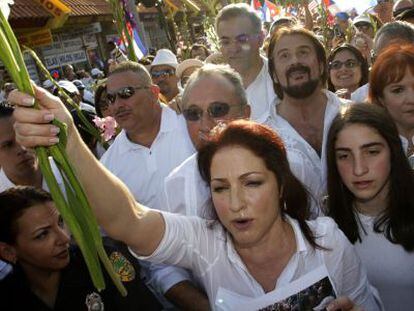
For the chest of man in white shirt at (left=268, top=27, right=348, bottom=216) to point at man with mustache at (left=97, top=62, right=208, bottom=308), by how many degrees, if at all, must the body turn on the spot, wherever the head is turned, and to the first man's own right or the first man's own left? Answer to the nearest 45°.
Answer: approximately 90° to the first man's own right

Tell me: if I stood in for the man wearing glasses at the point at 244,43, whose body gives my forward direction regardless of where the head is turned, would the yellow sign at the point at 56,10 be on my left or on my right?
on my right

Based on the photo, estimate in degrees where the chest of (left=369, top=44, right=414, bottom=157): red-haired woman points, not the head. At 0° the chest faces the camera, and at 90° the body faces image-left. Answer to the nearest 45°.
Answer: approximately 315°

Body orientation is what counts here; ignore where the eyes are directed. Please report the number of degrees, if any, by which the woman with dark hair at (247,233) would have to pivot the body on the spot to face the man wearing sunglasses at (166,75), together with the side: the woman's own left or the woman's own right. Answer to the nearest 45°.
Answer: approximately 180°

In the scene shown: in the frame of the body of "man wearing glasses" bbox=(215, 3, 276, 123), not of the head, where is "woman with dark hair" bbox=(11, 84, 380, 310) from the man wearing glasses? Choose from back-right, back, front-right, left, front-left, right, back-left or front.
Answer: front-left

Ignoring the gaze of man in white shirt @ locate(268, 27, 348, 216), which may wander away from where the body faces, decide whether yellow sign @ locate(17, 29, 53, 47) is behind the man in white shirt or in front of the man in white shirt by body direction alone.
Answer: behind

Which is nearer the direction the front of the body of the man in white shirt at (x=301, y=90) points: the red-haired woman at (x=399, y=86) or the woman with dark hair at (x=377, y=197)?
the woman with dark hair

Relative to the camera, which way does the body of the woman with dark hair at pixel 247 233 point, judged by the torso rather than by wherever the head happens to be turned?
toward the camera

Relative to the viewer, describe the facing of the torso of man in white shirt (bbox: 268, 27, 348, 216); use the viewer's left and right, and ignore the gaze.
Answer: facing the viewer

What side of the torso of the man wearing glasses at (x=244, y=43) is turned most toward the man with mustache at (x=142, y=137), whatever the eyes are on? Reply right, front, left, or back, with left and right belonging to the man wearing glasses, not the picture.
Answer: front

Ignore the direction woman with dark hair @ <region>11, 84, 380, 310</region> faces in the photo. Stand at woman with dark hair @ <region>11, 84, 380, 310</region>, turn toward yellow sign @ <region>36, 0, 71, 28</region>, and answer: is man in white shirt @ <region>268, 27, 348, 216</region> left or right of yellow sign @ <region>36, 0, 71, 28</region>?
right

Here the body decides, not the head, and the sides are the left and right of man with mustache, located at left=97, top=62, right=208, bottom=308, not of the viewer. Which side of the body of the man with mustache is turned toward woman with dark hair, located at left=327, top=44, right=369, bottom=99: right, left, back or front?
back

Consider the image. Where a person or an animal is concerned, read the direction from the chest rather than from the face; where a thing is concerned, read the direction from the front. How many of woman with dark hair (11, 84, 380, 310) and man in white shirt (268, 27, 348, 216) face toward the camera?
2

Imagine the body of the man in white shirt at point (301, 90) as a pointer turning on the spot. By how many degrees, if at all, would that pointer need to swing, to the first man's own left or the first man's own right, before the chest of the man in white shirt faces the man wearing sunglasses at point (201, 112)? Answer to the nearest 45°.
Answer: approximately 45° to the first man's own right
